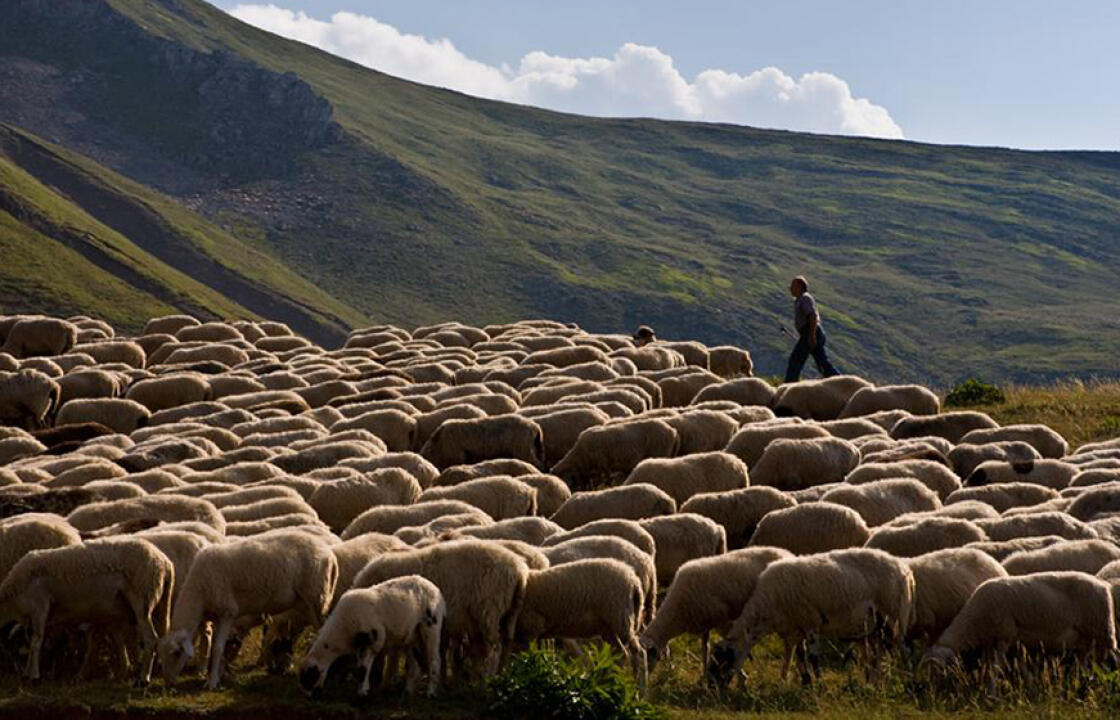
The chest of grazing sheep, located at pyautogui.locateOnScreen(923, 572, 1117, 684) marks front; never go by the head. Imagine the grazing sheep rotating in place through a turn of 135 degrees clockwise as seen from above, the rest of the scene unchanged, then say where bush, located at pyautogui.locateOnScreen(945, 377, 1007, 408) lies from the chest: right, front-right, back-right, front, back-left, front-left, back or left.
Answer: front-left

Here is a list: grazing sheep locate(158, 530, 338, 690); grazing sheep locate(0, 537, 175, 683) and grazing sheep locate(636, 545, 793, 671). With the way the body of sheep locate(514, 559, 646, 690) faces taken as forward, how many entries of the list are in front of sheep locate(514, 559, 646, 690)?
2

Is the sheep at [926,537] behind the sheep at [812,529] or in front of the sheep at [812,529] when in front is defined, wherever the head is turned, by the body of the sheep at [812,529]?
behind

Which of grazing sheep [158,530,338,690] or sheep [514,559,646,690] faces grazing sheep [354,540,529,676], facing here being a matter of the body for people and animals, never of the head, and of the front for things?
the sheep

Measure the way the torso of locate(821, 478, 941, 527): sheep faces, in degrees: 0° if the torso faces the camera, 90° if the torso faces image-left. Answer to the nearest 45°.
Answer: approximately 90°

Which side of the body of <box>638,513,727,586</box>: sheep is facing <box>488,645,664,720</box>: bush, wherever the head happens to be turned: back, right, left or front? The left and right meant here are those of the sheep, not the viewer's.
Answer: left

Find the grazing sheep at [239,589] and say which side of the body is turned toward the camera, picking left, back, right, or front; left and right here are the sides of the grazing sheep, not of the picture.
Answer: left

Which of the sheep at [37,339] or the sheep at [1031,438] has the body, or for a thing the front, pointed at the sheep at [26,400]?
the sheep at [1031,438]

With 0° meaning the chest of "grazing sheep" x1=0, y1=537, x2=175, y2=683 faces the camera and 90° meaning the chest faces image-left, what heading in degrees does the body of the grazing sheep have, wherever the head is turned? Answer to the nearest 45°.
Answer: approximately 90°

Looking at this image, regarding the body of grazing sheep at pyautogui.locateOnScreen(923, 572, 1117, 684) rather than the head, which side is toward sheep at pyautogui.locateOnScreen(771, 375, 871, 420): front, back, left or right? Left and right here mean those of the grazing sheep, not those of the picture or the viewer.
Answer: right

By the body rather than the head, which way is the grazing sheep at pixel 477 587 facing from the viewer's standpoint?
to the viewer's left

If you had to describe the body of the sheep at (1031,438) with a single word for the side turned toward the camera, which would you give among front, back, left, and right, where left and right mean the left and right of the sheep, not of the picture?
left

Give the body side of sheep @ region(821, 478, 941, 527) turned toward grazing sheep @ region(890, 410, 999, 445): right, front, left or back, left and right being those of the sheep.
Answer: right

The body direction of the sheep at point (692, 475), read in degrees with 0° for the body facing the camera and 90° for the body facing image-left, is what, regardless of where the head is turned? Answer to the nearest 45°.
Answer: approximately 90°

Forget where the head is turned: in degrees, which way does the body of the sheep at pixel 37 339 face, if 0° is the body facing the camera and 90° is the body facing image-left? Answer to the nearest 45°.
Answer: approximately 90°
